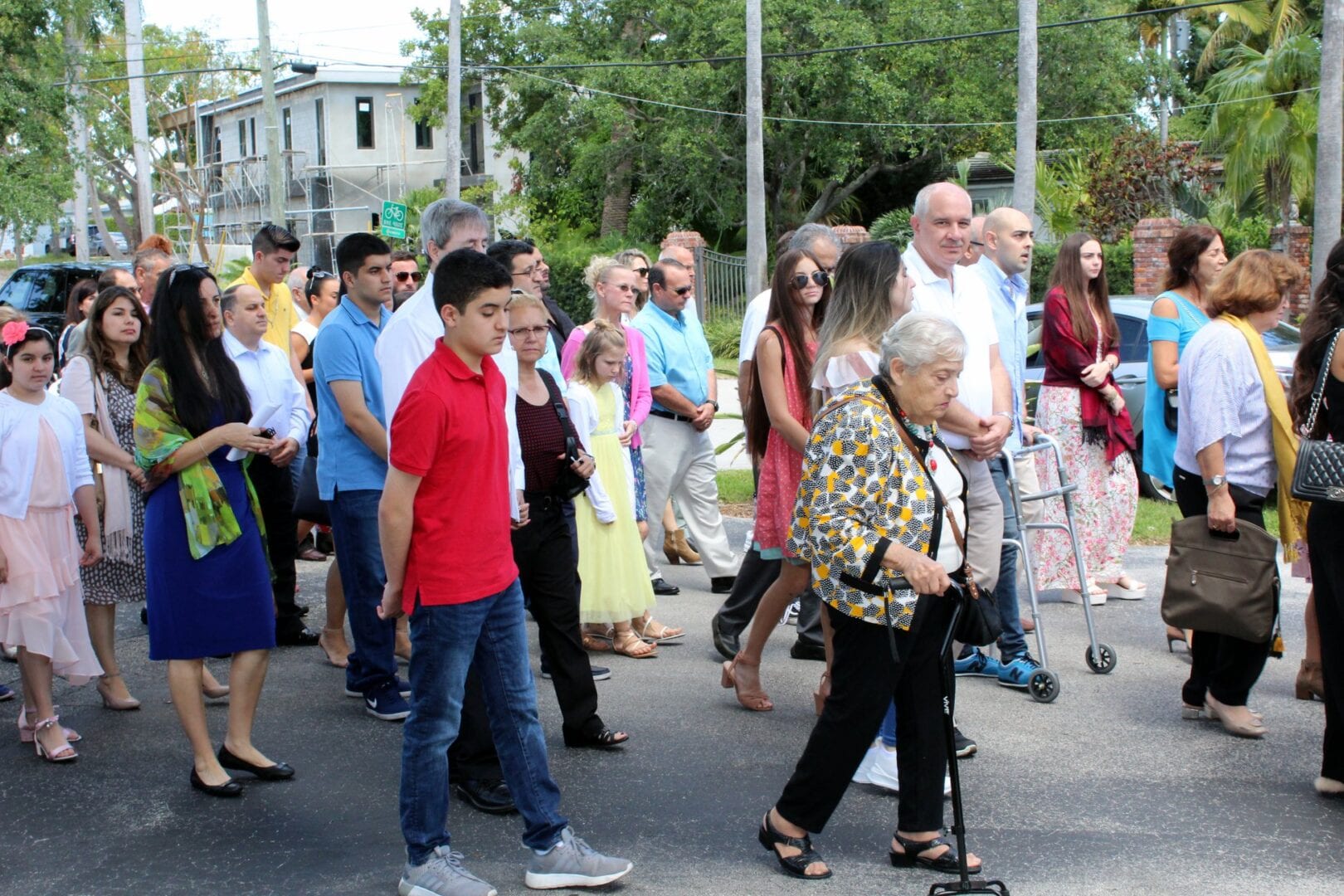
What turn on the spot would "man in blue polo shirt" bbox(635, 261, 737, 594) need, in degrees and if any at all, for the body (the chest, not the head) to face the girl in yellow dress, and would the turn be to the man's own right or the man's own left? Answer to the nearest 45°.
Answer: approximately 45° to the man's own right

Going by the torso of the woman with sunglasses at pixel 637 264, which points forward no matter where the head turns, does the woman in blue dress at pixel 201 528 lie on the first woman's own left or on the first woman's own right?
on the first woman's own right

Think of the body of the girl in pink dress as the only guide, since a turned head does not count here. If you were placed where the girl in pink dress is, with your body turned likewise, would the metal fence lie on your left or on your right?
on your left

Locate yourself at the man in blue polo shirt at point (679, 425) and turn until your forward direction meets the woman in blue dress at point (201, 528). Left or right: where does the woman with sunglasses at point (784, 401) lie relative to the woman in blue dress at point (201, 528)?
left

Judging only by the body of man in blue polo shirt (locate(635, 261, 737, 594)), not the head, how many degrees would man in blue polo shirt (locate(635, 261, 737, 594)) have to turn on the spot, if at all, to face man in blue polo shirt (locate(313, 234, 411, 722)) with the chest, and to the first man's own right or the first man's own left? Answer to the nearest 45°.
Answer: approximately 90° to the first man's own right

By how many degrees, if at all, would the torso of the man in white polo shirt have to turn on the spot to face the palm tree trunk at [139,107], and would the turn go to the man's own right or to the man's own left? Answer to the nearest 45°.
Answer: approximately 180°

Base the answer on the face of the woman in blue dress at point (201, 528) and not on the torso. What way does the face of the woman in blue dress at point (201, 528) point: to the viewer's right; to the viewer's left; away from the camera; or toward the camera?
to the viewer's right

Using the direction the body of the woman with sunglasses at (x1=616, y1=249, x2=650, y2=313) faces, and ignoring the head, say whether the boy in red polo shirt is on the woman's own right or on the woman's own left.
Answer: on the woman's own right

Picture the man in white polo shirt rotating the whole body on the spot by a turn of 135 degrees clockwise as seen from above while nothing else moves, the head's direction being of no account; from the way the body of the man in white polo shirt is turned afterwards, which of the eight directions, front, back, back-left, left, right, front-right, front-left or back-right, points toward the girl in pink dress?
front

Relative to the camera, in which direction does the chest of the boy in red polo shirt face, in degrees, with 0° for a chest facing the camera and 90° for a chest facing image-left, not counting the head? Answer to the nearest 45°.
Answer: approximately 315°
